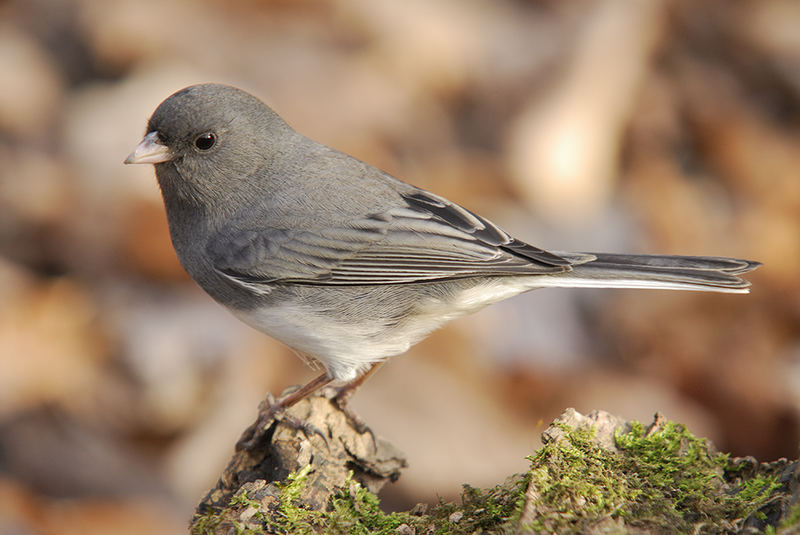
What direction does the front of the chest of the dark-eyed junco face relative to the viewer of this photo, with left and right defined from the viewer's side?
facing to the left of the viewer
